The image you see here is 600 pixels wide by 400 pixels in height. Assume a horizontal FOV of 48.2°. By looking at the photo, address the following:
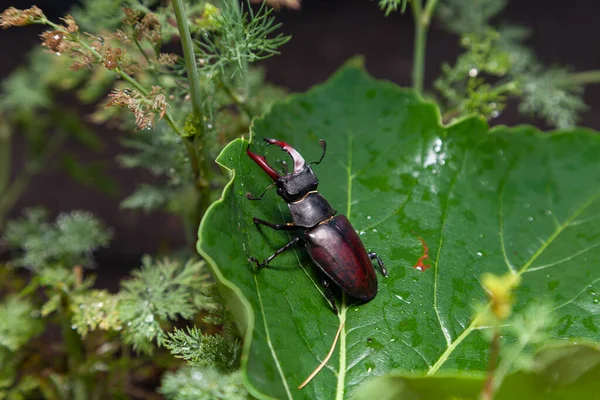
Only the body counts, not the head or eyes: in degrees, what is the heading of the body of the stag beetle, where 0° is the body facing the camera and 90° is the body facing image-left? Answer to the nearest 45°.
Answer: approximately 135°

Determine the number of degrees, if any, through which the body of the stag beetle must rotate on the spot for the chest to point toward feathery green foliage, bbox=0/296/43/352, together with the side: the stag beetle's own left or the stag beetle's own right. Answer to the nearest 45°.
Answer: approximately 45° to the stag beetle's own left
